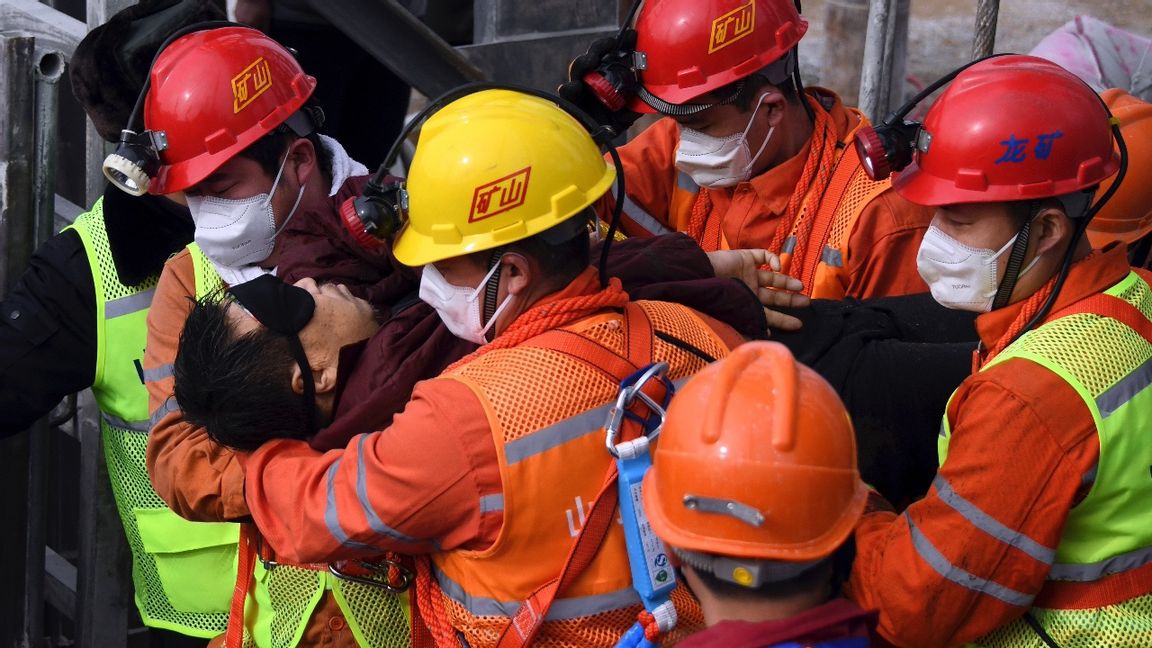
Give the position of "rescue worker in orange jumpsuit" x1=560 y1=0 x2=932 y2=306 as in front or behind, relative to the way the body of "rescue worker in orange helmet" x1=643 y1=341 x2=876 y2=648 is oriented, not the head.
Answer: in front

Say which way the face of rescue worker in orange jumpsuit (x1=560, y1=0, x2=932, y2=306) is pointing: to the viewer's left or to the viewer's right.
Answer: to the viewer's left

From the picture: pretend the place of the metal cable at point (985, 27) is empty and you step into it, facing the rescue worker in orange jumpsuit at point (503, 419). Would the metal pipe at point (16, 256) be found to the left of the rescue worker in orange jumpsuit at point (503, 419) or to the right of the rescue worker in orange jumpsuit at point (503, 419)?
right

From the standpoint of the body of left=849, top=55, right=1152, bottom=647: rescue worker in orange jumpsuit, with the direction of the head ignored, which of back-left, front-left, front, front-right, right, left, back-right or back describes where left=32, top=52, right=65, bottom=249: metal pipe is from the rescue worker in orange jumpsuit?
front

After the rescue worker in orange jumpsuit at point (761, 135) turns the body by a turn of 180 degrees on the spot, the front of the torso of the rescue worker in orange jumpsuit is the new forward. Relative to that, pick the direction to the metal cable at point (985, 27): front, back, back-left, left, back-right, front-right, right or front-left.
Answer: front

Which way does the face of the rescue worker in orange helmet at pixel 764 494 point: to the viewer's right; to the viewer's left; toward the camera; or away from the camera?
away from the camera

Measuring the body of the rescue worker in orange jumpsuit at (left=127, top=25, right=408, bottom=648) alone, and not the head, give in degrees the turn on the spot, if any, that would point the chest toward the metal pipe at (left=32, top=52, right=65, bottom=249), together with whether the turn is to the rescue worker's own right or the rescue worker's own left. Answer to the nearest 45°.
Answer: approximately 90° to the rescue worker's own right

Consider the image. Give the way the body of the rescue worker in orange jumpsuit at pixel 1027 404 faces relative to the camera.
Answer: to the viewer's left

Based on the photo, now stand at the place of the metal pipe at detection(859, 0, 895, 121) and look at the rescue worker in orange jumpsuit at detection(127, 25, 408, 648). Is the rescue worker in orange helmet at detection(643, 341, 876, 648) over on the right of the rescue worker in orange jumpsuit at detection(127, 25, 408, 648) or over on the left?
left

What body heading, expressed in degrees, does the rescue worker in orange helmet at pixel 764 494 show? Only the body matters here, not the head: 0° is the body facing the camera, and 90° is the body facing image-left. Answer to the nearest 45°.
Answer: approximately 180°

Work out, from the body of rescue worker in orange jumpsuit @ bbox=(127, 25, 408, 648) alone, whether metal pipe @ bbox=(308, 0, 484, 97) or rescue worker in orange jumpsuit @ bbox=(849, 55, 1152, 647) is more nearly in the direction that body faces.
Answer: the rescue worker in orange jumpsuit

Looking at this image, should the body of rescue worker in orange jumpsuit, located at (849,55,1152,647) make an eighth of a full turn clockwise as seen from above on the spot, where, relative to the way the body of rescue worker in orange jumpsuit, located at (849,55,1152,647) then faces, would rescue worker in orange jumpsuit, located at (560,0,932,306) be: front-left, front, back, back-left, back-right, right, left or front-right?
front

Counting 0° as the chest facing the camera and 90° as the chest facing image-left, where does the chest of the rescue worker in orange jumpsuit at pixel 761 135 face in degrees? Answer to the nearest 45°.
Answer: approximately 45°

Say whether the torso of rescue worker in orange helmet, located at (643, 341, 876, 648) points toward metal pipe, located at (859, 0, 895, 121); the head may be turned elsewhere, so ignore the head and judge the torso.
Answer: yes

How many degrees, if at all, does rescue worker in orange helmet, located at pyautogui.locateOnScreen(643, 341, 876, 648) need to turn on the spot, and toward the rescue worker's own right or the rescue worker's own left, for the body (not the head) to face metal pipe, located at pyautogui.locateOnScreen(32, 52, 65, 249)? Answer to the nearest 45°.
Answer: approximately 45° to the rescue worker's own left

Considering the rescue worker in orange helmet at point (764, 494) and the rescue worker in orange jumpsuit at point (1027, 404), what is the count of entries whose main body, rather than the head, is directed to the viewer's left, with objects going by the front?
1
